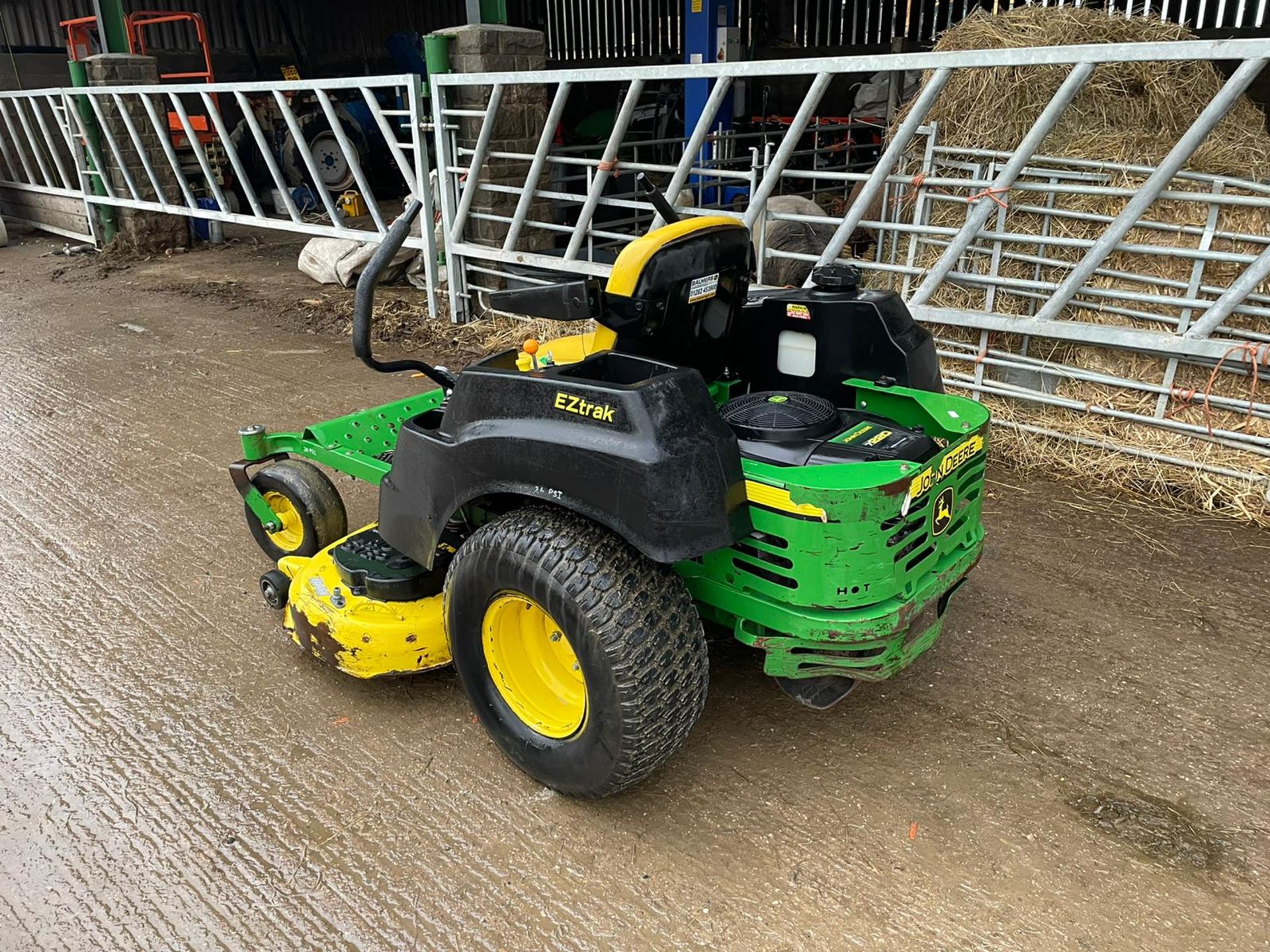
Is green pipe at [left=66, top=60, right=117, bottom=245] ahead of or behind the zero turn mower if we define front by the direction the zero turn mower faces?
ahead

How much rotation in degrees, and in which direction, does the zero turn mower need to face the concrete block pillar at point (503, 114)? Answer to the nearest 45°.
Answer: approximately 45° to its right

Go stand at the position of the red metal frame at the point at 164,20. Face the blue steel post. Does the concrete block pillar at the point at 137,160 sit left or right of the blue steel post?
right

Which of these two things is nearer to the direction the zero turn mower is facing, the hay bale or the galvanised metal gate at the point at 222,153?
the galvanised metal gate

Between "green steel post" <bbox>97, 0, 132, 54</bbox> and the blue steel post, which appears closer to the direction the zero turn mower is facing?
the green steel post

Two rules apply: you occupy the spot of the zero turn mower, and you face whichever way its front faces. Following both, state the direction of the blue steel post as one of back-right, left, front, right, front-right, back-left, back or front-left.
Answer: front-right

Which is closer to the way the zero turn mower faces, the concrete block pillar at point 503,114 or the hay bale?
the concrete block pillar

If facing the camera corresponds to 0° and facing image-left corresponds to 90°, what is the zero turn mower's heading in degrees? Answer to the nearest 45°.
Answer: approximately 135°

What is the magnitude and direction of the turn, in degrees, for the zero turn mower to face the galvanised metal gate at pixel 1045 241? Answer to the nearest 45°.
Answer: approximately 90° to its right

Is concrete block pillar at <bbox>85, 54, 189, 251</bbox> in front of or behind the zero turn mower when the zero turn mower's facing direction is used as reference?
in front

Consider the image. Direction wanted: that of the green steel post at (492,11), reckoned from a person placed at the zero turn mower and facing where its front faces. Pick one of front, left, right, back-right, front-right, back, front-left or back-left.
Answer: front-right

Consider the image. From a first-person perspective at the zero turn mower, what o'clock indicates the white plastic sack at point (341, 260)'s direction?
The white plastic sack is roughly at 1 o'clock from the zero turn mower.
